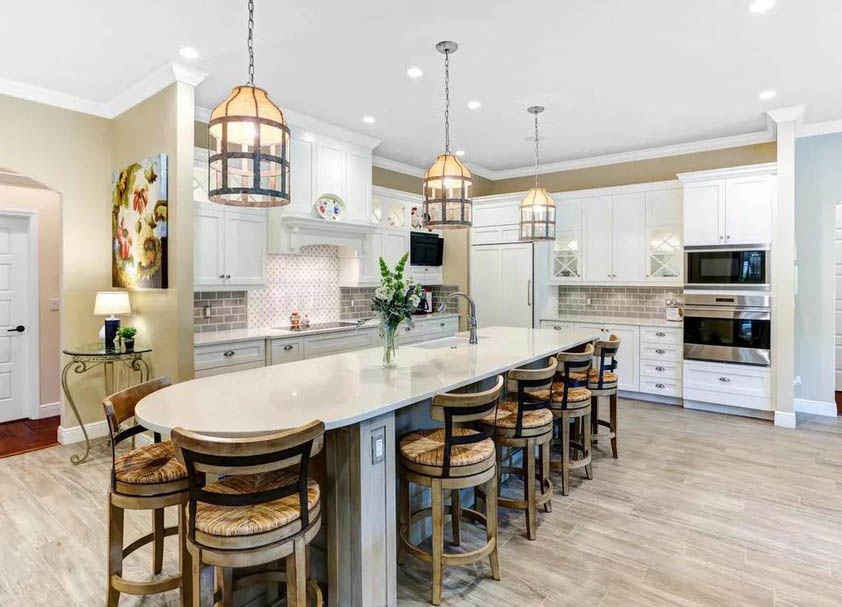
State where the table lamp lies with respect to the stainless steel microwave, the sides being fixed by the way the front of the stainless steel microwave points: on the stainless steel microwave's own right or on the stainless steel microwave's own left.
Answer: on the stainless steel microwave's own right

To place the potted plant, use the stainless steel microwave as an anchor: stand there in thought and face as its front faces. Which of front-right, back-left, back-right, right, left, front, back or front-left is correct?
front-right

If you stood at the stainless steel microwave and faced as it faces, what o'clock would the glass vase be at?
The glass vase is roughly at 1 o'clock from the stainless steel microwave.

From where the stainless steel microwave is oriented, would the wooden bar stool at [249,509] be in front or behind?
in front

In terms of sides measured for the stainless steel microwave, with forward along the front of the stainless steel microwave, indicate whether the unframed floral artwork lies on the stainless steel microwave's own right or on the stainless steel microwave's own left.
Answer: on the stainless steel microwave's own right

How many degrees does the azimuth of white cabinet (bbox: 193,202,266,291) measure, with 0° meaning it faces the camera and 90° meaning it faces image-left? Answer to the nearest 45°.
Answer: approximately 315°

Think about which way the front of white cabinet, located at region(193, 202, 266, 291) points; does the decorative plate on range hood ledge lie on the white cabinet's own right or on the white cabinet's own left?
on the white cabinet's own left

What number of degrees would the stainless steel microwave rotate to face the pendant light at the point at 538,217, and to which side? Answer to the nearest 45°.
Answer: approximately 45° to its right
